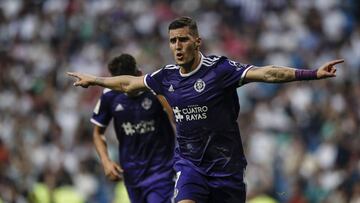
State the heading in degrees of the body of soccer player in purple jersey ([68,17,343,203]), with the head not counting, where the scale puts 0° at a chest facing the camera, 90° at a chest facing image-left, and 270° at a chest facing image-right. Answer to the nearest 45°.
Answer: approximately 45°

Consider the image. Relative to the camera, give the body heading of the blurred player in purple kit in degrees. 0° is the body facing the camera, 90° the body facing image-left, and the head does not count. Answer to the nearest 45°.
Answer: approximately 0°

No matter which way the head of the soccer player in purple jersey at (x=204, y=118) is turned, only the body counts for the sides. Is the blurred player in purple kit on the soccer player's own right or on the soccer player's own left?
on the soccer player's own right
